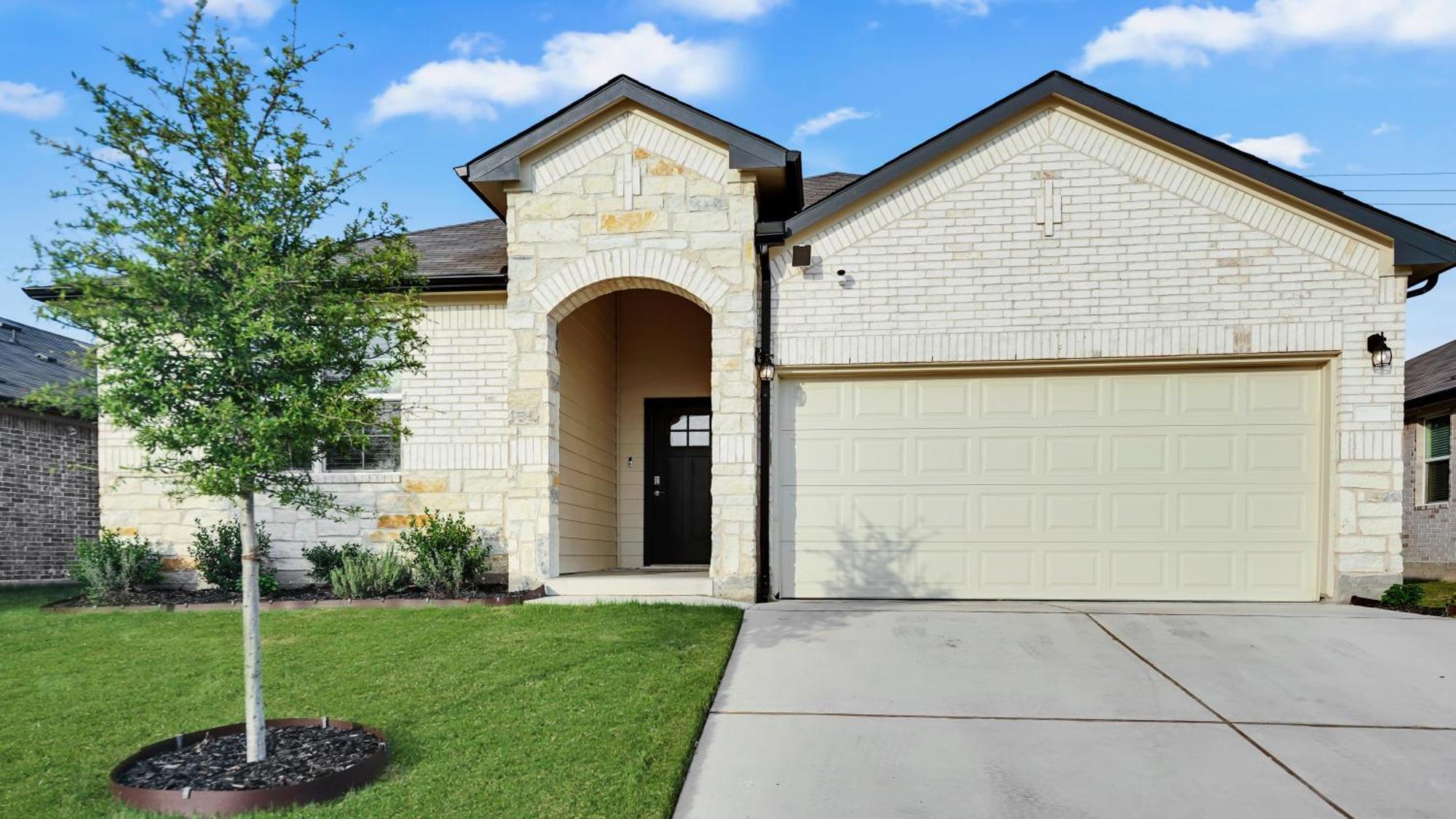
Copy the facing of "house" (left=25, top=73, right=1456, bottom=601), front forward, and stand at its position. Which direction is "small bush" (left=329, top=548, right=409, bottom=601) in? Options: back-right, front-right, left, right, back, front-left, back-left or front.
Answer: right

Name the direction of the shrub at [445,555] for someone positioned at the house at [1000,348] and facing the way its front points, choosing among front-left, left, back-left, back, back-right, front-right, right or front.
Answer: right

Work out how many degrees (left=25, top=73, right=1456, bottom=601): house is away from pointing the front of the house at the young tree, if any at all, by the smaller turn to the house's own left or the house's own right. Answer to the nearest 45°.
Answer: approximately 45° to the house's own right

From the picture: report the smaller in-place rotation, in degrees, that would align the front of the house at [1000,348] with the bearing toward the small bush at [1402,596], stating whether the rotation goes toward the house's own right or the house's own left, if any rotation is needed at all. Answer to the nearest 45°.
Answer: approximately 90° to the house's own left

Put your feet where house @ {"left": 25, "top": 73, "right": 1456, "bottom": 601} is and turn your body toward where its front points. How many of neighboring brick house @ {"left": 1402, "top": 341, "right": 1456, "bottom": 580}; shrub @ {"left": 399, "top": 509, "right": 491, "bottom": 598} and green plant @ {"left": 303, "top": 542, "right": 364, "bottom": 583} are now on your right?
2

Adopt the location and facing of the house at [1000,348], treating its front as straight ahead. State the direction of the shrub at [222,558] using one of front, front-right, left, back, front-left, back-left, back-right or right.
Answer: right

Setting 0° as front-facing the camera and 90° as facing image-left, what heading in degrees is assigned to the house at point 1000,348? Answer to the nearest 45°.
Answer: approximately 0°

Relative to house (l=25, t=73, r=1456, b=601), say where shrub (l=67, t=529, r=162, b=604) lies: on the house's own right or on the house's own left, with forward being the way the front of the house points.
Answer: on the house's own right

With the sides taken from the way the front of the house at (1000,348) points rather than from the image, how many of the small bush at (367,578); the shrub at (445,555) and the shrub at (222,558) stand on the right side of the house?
3

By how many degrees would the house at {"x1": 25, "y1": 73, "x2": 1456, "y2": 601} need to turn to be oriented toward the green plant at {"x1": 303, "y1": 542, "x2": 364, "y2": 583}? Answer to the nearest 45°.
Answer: approximately 90° to its right
